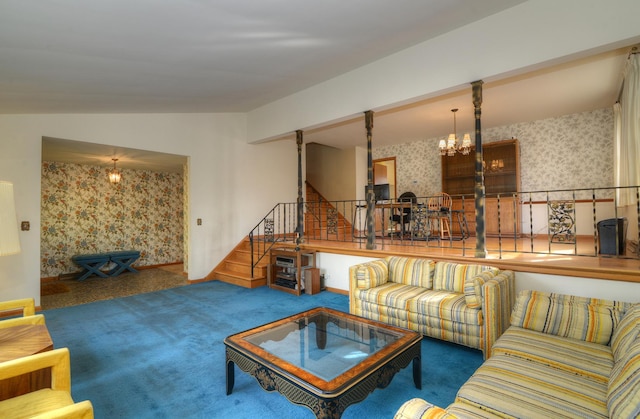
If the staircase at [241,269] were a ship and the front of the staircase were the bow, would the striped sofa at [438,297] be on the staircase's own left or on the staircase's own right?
on the staircase's own left

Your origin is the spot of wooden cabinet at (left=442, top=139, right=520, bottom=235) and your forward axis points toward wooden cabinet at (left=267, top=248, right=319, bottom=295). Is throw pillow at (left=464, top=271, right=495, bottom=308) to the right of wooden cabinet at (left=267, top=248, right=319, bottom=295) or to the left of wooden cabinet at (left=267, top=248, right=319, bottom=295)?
left

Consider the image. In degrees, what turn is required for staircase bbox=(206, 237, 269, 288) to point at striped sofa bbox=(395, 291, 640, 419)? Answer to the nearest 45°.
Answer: approximately 45° to its left

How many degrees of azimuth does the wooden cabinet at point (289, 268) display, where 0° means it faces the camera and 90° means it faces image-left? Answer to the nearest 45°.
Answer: approximately 45°

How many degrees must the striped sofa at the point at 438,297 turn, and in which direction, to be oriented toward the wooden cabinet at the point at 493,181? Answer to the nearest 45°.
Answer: approximately 135° to its right

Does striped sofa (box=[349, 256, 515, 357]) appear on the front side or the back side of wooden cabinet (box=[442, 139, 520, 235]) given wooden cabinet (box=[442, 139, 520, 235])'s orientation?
on the front side

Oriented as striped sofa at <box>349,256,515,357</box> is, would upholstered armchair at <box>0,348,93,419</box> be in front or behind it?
in front

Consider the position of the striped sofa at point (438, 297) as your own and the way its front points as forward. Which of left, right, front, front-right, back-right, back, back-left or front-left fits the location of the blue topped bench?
front-right

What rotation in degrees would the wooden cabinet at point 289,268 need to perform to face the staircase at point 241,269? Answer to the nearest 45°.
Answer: approximately 90° to its right

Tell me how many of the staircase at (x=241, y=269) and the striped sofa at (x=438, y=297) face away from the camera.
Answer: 0

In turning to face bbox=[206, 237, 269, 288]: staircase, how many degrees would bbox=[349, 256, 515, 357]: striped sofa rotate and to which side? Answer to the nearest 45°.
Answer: approximately 90° to its right

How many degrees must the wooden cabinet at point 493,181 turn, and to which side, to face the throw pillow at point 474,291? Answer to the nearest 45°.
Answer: approximately 45° to its left

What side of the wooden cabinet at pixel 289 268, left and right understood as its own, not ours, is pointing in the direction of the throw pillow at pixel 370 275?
left
